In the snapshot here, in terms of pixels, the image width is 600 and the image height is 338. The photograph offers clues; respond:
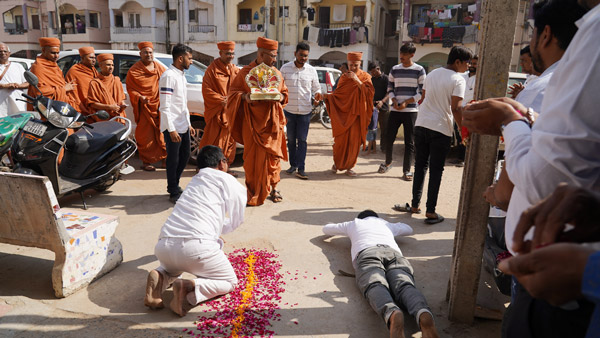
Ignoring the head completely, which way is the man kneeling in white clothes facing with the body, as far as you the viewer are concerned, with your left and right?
facing away from the viewer and to the right of the viewer

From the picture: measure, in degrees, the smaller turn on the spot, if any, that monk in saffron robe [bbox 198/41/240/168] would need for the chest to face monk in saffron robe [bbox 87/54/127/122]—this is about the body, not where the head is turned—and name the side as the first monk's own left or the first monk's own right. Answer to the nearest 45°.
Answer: approximately 135° to the first monk's own right

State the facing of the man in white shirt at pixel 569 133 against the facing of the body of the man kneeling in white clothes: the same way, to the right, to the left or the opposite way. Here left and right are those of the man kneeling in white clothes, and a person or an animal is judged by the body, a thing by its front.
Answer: to the left

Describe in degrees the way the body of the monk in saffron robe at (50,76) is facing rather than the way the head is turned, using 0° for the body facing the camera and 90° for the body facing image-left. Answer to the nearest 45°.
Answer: approximately 315°

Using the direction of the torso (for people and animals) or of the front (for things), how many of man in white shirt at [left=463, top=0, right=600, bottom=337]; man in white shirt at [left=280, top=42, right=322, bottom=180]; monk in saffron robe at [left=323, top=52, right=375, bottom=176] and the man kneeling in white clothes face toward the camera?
2

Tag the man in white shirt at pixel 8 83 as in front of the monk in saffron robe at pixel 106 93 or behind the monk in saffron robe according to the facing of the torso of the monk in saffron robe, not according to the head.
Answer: behind

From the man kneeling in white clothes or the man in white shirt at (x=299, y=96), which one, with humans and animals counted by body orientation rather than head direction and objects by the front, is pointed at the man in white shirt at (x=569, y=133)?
the man in white shirt at (x=299, y=96)

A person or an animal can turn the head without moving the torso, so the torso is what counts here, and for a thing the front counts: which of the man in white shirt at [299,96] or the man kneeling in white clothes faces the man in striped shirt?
the man kneeling in white clothes
